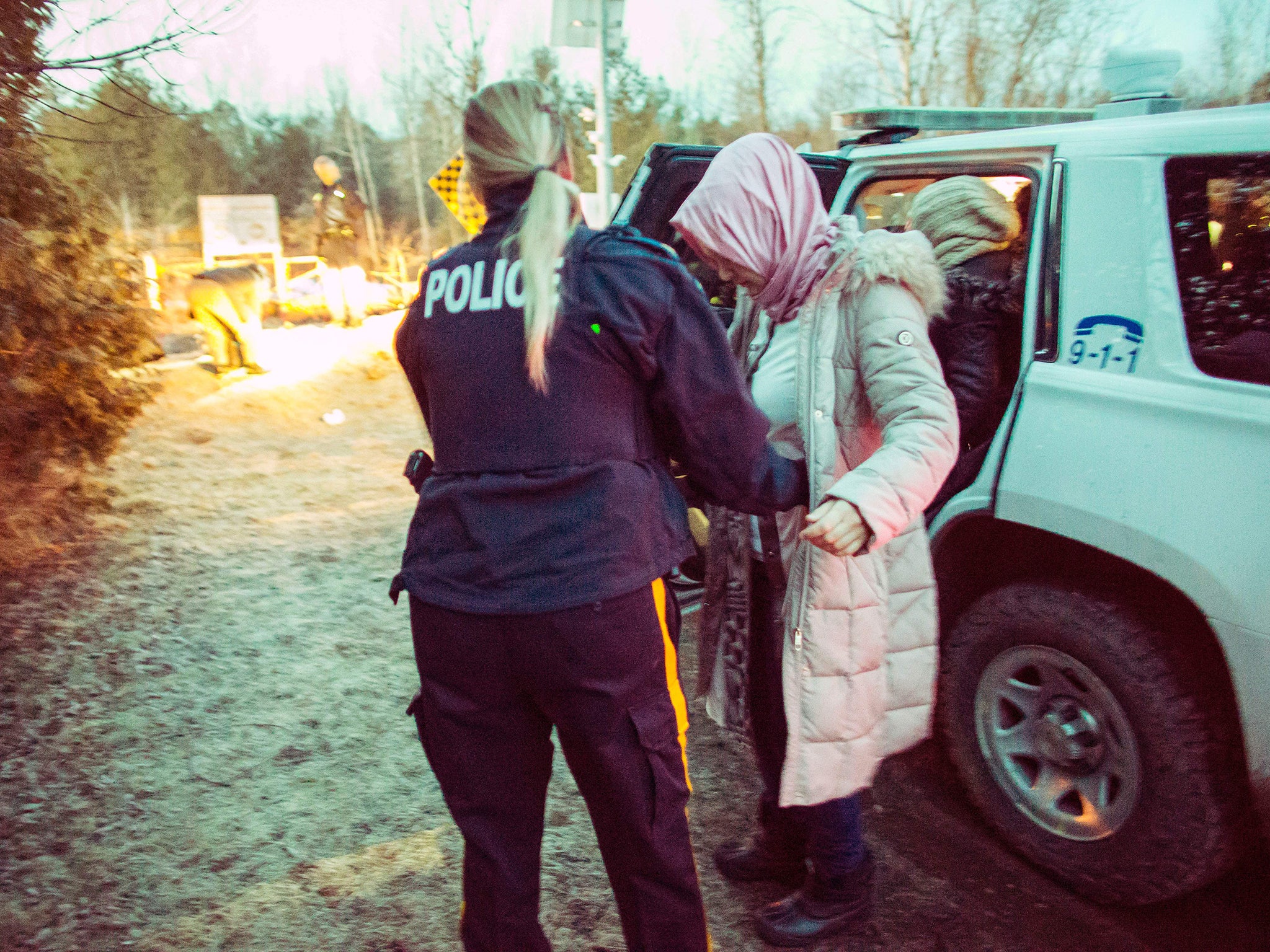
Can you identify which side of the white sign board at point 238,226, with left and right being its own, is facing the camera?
front

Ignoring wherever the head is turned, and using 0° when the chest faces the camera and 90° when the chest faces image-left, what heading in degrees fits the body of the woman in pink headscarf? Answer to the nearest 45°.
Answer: approximately 90°

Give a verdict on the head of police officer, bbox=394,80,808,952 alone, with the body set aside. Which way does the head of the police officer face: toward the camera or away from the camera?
away from the camera

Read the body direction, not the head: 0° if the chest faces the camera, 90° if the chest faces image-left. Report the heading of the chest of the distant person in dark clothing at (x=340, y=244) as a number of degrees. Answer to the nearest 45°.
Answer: approximately 45°

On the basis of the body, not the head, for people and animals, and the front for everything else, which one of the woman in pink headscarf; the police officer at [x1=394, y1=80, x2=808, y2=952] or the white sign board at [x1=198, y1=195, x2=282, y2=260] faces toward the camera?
the white sign board

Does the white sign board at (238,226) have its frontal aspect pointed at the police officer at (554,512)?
yes

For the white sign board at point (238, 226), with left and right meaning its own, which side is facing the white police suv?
front

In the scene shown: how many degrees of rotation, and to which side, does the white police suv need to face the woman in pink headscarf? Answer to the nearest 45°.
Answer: approximately 90° to its left

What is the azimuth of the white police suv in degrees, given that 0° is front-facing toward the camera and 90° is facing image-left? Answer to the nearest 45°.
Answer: approximately 135°

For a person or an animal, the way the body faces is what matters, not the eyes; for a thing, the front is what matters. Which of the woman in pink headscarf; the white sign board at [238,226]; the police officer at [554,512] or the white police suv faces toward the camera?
the white sign board

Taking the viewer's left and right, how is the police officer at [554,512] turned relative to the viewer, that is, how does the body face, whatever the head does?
facing away from the viewer and to the right of the viewer

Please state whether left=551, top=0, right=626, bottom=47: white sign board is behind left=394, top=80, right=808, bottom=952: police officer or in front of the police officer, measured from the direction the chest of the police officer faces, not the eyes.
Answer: in front
